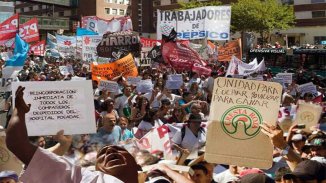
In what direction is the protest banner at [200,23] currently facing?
toward the camera

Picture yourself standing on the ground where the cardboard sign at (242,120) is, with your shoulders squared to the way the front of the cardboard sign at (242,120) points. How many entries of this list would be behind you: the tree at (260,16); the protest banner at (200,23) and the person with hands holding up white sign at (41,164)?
2

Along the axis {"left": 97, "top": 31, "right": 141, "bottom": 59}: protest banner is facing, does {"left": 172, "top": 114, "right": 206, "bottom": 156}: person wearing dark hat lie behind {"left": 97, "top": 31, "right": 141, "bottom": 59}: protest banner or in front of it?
in front

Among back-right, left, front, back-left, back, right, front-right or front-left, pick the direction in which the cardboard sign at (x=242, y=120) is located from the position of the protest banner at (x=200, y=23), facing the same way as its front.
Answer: front

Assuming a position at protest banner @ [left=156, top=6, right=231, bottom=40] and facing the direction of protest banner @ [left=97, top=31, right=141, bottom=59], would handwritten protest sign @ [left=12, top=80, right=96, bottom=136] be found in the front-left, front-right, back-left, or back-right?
front-left

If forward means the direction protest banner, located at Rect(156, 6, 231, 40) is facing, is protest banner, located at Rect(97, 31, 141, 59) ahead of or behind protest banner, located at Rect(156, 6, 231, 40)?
ahead

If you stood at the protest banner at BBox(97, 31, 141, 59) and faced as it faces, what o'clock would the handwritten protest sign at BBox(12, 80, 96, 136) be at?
The handwritten protest sign is roughly at 12 o'clock from the protest banner.

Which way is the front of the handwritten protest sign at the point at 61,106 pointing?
toward the camera

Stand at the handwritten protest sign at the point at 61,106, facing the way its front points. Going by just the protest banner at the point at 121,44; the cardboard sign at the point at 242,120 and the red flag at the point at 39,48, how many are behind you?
2

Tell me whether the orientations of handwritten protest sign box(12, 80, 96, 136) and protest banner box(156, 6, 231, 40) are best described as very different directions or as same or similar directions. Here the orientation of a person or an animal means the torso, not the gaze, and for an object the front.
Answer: same or similar directions

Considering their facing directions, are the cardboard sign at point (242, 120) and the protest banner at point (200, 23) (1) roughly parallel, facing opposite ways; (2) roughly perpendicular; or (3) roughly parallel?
roughly parallel

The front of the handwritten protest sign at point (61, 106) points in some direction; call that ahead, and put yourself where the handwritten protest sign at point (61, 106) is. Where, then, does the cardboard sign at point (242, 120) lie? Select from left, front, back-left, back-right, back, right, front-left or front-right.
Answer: front-left

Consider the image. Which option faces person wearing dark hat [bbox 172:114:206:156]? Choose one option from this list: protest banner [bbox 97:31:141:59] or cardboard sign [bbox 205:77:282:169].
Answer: the protest banner

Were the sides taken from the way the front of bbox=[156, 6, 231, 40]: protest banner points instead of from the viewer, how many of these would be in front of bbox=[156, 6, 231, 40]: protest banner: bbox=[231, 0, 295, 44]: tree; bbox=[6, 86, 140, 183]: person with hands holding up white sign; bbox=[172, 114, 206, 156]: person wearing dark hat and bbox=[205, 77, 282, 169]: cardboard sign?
3

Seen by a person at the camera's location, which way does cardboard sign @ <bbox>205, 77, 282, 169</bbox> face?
facing the viewer

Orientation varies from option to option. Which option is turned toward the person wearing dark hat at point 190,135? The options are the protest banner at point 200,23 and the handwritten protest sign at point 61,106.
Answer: the protest banner

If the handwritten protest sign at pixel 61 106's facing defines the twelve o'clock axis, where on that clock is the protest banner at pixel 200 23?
The protest banner is roughly at 7 o'clock from the handwritten protest sign.

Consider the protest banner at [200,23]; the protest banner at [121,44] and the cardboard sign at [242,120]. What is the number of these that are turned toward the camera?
3
